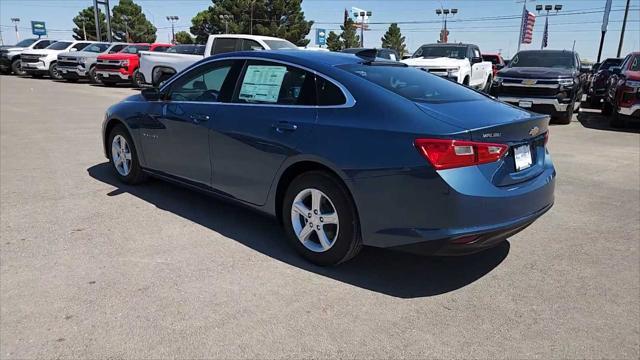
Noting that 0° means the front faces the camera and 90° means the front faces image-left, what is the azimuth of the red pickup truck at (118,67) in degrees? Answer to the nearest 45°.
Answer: approximately 45°

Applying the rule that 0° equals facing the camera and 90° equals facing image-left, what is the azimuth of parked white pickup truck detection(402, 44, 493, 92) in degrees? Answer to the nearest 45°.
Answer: approximately 45°

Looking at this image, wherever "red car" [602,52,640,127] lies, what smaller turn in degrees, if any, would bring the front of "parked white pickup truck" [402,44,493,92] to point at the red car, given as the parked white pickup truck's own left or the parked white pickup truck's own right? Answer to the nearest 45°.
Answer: approximately 90° to the parked white pickup truck's own left

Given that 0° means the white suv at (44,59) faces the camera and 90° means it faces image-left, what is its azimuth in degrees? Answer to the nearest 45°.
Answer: approximately 45°

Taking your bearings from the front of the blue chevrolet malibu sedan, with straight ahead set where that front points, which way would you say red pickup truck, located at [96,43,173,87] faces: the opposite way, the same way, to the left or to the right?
to the left

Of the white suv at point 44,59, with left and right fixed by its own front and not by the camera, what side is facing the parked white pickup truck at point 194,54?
left

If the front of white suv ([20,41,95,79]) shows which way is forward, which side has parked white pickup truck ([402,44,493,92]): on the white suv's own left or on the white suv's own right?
on the white suv's own left

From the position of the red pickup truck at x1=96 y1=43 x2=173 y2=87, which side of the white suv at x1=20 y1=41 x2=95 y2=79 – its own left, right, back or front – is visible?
left

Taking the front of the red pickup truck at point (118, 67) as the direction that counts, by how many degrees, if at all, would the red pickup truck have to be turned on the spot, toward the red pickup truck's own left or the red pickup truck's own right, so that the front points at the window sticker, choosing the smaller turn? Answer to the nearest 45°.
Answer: approximately 45° to the red pickup truck's own left

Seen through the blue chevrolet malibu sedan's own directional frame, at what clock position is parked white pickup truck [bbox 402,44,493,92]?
The parked white pickup truck is roughly at 2 o'clock from the blue chevrolet malibu sedan.

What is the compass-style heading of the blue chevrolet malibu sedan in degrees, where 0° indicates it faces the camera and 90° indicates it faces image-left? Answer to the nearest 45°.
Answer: approximately 135°
